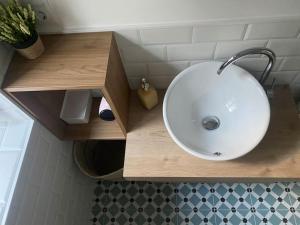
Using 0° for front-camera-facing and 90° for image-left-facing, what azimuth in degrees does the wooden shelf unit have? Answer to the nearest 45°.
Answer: approximately 0°
